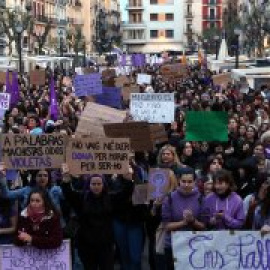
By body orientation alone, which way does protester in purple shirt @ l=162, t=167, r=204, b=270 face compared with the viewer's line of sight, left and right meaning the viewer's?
facing the viewer

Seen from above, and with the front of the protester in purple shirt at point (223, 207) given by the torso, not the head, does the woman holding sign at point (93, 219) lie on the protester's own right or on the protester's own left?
on the protester's own right

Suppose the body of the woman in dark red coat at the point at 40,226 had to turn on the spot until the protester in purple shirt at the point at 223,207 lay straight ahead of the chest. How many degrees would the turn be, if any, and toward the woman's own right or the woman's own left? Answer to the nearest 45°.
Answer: approximately 135° to the woman's own left

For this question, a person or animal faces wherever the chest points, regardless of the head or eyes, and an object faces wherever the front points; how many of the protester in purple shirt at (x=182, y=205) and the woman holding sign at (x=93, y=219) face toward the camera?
2

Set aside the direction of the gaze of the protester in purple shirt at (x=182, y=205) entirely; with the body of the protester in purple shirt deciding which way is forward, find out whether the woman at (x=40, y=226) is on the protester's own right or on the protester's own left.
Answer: on the protester's own right

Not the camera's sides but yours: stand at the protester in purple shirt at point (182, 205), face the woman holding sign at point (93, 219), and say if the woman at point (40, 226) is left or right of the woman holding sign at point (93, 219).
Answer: left

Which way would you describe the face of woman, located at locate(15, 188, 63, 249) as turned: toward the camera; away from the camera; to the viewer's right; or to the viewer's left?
toward the camera

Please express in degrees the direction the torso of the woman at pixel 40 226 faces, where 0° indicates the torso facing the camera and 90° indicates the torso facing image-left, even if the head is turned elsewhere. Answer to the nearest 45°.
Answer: approximately 45°

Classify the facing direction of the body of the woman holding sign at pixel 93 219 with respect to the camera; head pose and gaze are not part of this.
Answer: toward the camera

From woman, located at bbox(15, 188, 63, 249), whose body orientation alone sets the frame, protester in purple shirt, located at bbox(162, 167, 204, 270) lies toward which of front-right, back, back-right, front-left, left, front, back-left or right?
back-left
